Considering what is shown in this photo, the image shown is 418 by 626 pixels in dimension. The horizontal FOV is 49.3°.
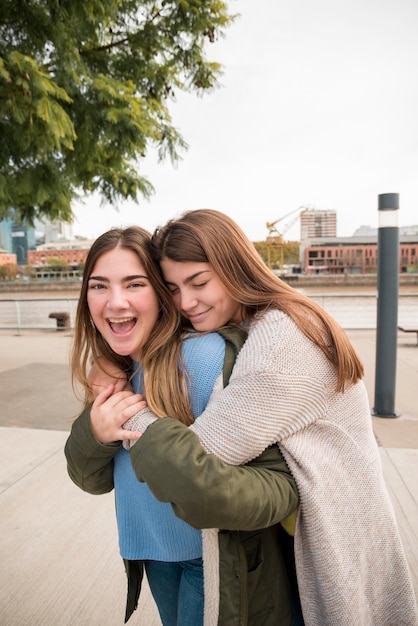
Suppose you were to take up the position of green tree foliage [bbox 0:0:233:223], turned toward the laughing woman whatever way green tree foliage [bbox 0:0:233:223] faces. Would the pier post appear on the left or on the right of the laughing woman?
left

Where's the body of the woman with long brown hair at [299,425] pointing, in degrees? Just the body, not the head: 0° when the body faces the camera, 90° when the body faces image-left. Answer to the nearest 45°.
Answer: approximately 90°

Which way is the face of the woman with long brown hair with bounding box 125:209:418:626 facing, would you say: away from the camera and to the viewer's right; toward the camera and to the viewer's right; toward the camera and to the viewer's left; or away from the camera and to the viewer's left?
toward the camera and to the viewer's left

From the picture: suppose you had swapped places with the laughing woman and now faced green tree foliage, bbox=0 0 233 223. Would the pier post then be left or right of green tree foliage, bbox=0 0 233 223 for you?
right

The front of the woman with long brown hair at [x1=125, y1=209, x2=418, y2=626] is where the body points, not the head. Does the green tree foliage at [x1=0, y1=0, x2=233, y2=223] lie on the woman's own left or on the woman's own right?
on the woman's own right

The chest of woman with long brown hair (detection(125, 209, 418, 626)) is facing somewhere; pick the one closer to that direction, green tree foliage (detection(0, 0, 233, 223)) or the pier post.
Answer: the green tree foliage

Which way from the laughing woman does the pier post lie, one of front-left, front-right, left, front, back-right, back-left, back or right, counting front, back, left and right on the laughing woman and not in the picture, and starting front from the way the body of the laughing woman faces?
back

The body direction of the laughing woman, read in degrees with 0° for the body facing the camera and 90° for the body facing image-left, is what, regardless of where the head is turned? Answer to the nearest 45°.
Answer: approximately 45°
